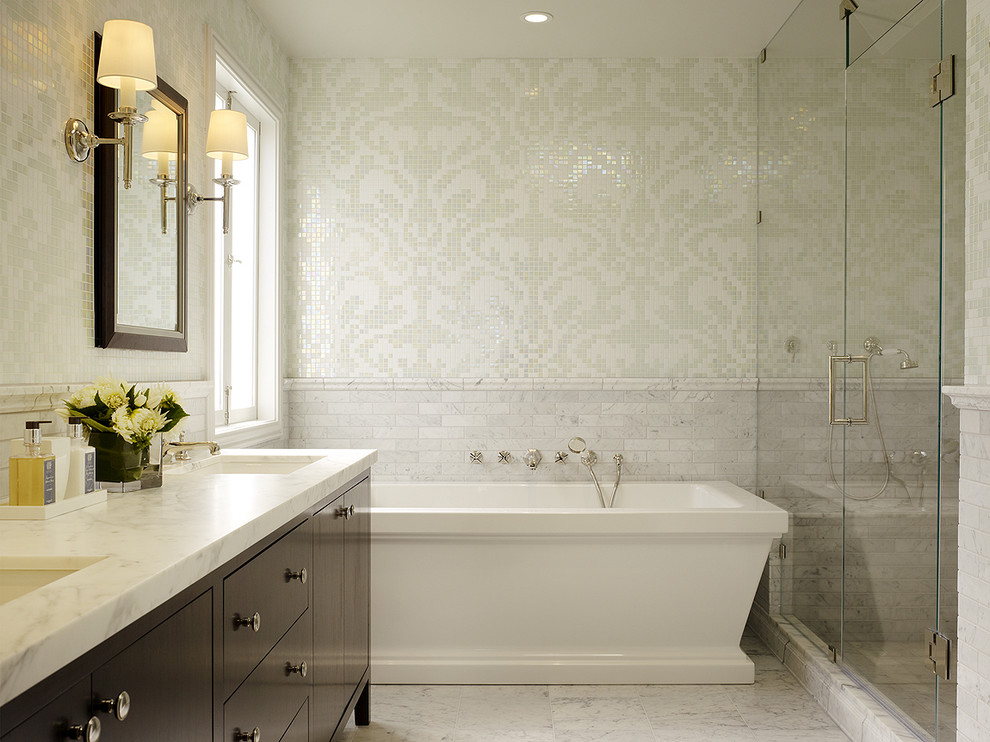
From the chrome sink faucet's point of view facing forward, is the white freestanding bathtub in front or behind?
in front

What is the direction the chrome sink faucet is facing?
to the viewer's right

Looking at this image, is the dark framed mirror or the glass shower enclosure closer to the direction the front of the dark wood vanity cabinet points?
the glass shower enclosure

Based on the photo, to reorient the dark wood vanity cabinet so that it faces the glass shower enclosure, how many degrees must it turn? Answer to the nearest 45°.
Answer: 0° — it already faces it

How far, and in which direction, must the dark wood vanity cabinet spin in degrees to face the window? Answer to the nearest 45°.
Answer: approximately 90° to its left

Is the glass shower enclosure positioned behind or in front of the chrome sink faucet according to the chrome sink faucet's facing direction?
in front

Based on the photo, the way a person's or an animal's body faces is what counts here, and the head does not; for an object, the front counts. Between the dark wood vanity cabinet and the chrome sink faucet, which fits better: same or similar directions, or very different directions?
same or similar directions

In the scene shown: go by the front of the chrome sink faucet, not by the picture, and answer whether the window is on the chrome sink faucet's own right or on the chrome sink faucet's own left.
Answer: on the chrome sink faucet's own left

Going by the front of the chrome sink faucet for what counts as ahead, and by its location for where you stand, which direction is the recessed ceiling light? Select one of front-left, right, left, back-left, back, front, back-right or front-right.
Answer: front-left

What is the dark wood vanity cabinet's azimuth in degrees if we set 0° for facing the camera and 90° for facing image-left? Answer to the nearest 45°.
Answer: approximately 270°

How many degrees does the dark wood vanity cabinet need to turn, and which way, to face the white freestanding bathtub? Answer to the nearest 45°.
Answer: approximately 45° to its left
